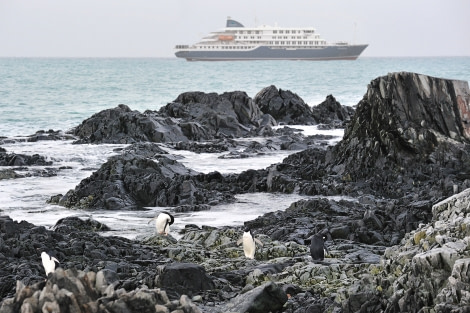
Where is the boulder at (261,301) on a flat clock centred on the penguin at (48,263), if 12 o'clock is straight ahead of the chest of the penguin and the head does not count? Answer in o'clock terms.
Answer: The boulder is roughly at 9 o'clock from the penguin.

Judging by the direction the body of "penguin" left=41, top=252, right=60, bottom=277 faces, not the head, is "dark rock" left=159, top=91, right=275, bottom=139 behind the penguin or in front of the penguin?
behind

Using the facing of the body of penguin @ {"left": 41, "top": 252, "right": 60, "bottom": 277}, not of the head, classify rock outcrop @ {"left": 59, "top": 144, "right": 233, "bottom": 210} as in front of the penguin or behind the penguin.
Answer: behind

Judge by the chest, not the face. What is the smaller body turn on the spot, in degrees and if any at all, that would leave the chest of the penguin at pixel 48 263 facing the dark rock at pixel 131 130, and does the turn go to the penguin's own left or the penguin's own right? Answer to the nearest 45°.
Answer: approximately 135° to the penguin's own right

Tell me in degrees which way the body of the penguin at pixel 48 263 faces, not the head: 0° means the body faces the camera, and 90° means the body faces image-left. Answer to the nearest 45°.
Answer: approximately 45°

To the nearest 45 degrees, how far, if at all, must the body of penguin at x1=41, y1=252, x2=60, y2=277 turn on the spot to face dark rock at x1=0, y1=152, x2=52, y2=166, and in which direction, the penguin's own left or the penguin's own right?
approximately 135° to the penguin's own right

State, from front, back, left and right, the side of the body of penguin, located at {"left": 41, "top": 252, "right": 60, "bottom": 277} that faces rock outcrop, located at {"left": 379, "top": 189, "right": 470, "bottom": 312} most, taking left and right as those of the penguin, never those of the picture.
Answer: left

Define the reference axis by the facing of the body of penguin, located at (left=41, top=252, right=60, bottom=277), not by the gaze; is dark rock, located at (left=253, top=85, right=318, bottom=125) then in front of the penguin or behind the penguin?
behind

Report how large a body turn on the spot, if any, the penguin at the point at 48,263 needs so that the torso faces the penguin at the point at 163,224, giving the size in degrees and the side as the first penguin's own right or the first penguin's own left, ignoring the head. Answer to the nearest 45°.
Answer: approximately 180°

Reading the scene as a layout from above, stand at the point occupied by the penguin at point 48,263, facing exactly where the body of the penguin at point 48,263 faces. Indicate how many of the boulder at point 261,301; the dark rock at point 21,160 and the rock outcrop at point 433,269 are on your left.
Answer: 2

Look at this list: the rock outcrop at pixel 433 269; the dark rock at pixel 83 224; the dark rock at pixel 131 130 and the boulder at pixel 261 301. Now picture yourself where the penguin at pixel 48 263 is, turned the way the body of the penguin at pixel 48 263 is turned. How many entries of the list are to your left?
2
